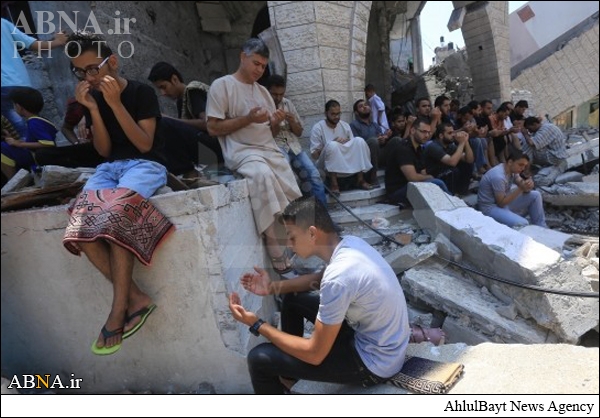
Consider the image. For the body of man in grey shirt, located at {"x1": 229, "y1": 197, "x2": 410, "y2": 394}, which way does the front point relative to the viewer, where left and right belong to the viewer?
facing to the left of the viewer

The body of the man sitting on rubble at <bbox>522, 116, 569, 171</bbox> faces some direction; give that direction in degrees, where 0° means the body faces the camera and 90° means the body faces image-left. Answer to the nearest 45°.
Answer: approximately 90°

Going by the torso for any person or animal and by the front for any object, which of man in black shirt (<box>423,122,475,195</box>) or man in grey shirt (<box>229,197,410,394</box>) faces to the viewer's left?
the man in grey shirt

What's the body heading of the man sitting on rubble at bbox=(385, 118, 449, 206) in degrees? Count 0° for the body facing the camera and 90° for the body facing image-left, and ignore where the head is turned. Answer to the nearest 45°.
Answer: approximately 315°

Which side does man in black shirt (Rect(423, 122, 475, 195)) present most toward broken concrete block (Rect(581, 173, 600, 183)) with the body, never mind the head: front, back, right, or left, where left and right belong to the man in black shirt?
left

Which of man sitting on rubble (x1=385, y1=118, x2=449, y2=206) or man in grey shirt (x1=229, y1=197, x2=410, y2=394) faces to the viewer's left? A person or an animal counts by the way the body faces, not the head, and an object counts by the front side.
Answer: the man in grey shirt
